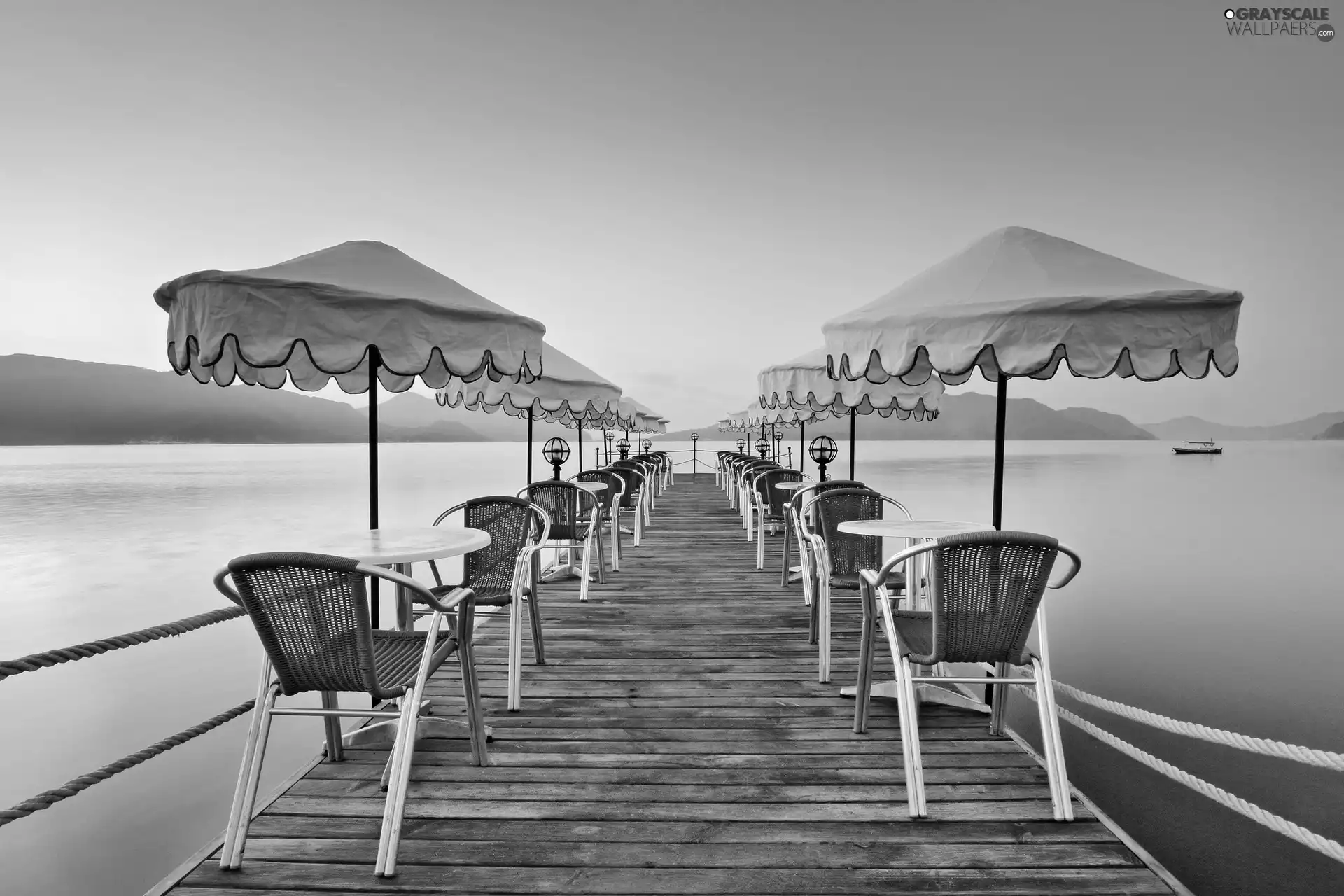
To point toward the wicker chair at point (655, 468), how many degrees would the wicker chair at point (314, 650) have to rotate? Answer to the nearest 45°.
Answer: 0° — it already faces it

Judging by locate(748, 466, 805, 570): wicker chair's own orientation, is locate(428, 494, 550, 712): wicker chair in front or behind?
in front

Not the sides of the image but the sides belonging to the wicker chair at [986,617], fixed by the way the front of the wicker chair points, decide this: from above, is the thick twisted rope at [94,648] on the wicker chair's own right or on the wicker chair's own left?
on the wicker chair's own left

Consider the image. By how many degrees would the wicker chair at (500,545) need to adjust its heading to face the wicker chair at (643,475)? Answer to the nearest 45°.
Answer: approximately 135° to its right

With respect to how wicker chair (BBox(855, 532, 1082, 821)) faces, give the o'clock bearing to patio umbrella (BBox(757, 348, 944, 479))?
The patio umbrella is roughly at 1 o'clock from the wicker chair.

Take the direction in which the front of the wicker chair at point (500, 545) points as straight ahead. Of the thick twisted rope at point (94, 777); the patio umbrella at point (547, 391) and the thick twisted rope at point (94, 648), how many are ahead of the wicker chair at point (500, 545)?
2

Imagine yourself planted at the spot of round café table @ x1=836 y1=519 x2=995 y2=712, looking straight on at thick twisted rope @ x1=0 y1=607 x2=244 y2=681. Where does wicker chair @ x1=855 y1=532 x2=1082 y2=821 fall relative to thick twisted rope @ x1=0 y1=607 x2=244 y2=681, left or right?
left

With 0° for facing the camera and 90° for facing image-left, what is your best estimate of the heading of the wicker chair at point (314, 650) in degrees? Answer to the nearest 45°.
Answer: approximately 225°

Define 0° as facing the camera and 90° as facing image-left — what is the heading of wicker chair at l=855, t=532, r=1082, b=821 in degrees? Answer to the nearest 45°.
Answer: approximately 135°
